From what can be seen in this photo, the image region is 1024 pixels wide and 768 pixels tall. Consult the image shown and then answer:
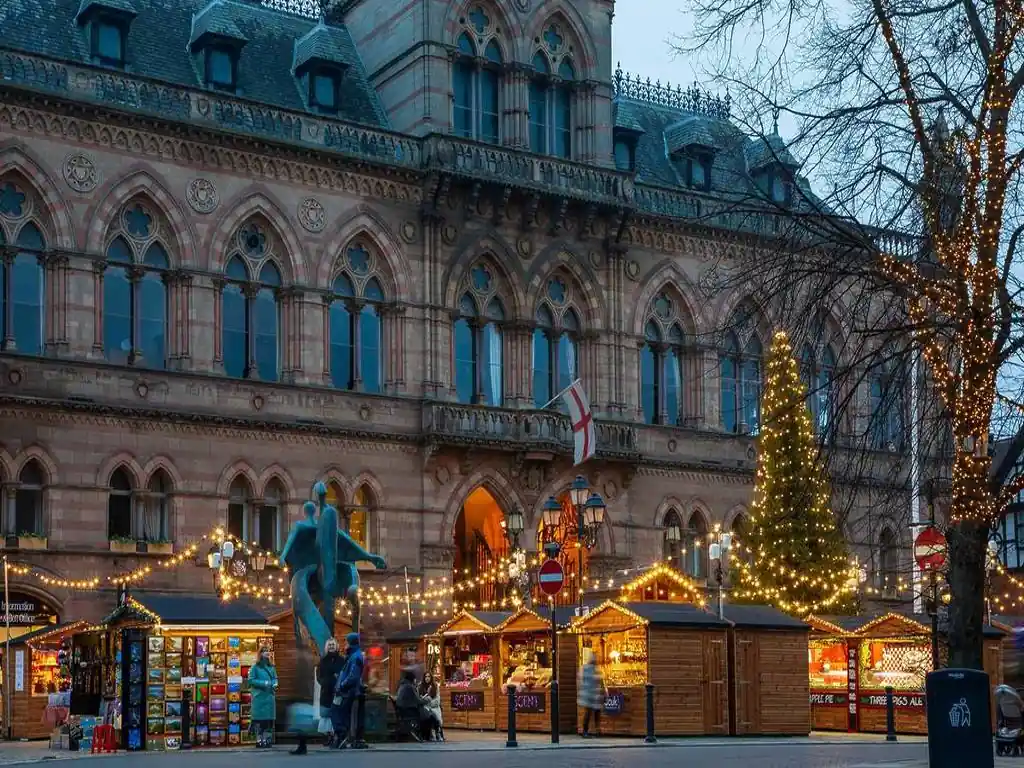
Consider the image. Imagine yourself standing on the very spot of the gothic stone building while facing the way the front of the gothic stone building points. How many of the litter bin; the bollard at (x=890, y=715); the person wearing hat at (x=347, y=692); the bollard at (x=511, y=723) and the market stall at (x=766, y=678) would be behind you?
0

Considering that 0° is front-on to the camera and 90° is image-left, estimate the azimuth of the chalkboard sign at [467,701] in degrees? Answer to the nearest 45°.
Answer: approximately 0°

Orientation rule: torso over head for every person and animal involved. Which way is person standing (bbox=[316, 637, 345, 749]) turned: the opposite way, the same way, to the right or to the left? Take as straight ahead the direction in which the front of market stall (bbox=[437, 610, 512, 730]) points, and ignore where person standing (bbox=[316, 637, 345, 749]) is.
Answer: the same way

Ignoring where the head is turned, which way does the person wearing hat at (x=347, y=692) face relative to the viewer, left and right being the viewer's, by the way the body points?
facing to the left of the viewer

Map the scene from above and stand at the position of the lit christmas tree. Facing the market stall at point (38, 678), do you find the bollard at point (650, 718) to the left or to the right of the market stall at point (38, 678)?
left

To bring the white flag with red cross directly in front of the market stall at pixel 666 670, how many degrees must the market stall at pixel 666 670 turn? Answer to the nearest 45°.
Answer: approximately 135° to its right

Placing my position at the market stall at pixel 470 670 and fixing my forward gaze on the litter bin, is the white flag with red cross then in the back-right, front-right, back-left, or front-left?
back-left

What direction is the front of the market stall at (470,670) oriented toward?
toward the camera

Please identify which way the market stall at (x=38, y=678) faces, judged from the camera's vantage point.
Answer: facing the viewer and to the right of the viewer

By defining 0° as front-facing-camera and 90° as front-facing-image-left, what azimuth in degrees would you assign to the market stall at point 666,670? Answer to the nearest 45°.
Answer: approximately 45°

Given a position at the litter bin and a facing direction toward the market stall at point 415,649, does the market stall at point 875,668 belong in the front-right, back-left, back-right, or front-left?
front-right

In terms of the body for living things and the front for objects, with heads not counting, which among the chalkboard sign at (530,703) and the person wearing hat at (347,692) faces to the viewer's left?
the person wearing hat

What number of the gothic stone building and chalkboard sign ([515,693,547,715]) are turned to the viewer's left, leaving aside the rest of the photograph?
0

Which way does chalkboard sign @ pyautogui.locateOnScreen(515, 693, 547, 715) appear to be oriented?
toward the camera
